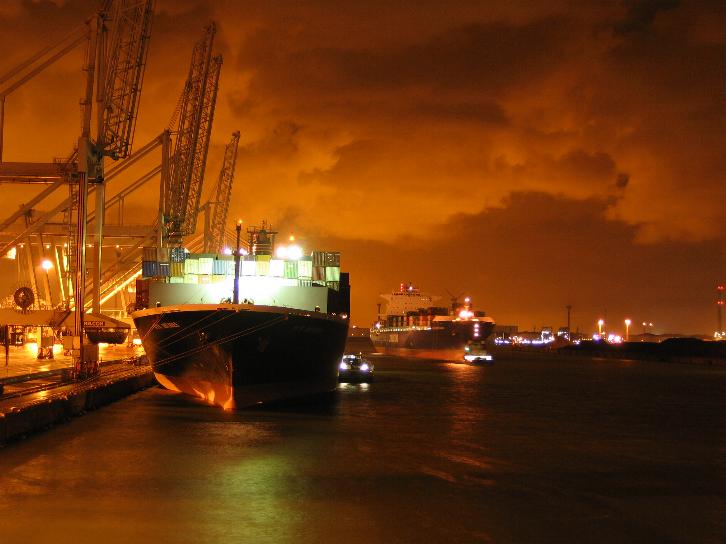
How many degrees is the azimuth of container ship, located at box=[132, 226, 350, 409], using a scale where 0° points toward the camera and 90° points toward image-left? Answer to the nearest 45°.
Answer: approximately 0°

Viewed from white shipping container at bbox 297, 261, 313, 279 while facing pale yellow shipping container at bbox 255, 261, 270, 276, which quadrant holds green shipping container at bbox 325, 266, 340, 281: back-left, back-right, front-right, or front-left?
back-right
